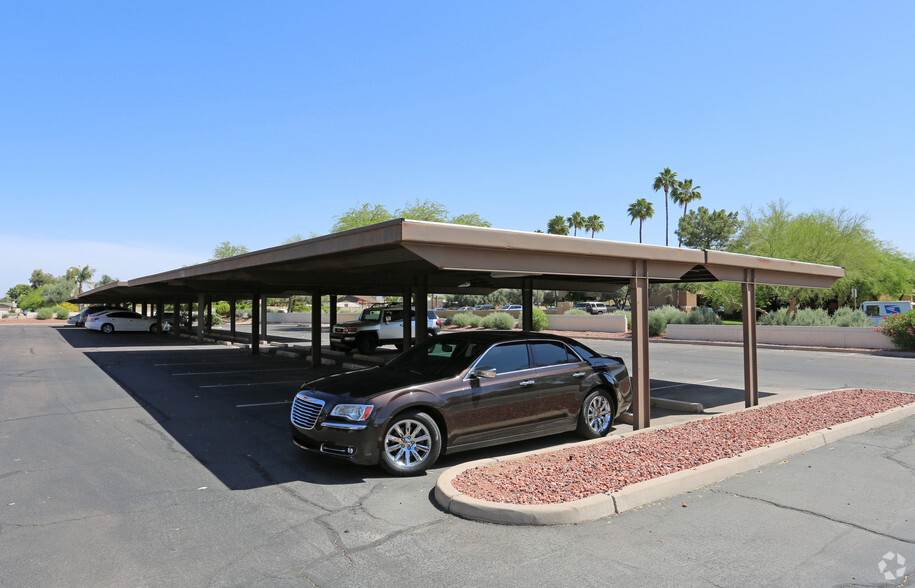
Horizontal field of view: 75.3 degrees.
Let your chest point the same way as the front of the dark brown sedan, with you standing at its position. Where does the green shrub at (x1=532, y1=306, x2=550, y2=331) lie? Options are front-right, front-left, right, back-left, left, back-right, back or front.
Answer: back-right

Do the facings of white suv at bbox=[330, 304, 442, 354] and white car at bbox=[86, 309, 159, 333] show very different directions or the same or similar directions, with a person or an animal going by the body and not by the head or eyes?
very different directions

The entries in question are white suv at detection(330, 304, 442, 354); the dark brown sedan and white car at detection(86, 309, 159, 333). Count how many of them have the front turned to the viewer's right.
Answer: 1

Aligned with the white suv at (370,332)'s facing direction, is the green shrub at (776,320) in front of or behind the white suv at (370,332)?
behind

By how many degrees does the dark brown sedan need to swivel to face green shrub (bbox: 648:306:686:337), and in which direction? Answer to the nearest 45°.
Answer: approximately 180°

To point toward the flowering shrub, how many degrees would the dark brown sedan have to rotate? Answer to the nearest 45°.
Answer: approximately 180°

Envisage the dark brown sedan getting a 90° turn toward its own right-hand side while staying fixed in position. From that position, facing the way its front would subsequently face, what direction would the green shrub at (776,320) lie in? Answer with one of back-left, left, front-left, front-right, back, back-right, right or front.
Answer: right
